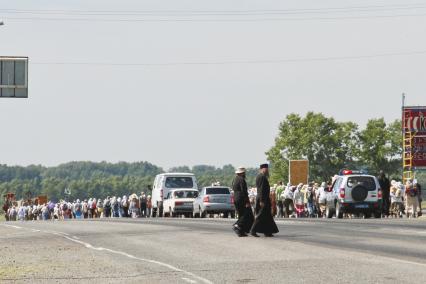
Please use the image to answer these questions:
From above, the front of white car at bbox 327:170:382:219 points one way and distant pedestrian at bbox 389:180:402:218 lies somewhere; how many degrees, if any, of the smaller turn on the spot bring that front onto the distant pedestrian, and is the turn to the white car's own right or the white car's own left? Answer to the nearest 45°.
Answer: approximately 45° to the white car's own right

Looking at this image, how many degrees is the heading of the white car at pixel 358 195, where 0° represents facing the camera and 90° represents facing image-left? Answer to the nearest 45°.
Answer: approximately 180°

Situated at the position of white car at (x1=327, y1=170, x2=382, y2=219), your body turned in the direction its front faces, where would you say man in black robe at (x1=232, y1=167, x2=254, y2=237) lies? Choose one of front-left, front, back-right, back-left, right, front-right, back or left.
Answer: back

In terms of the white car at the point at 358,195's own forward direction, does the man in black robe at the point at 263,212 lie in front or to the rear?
to the rear

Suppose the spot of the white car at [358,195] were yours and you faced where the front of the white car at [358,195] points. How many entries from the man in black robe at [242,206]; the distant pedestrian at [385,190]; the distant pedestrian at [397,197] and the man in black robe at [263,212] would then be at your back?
2

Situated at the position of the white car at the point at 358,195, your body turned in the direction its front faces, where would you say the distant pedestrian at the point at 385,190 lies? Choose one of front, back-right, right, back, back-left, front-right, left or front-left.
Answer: front-right

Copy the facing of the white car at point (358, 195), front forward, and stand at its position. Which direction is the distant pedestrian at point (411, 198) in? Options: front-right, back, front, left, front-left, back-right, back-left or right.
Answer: right
